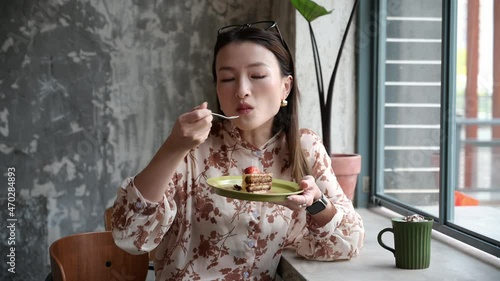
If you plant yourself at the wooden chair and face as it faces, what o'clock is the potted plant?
The potted plant is roughly at 10 o'clock from the wooden chair.

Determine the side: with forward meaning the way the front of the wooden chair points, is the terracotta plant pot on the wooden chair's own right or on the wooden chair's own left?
on the wooden chair's own left

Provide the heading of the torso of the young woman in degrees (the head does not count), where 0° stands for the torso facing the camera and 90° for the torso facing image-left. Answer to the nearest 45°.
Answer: approximately 0°

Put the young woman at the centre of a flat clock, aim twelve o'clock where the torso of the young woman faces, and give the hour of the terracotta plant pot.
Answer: The terracotta plant pot is roughly at 7 o'clock from the young woman.

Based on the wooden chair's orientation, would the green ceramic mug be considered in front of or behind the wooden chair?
in front

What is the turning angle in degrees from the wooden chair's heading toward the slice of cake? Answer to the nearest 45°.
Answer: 0° — it already faces it

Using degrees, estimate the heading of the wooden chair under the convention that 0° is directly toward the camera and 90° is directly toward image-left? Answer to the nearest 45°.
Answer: approximately 315°
